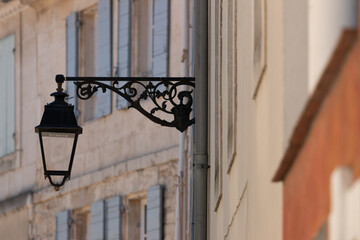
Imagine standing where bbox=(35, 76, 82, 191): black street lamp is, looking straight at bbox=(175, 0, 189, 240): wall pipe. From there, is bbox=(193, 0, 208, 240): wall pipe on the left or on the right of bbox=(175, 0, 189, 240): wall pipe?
right

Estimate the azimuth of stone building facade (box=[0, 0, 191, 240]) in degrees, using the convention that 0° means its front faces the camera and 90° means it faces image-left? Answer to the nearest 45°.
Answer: approximately 45°

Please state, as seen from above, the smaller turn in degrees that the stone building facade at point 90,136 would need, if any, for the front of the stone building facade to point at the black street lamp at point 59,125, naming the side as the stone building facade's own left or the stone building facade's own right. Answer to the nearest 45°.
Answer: approximately 45° to the stone building facade's own left

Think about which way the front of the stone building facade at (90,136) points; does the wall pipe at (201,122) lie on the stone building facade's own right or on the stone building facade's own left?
on the stone building facade's own left
